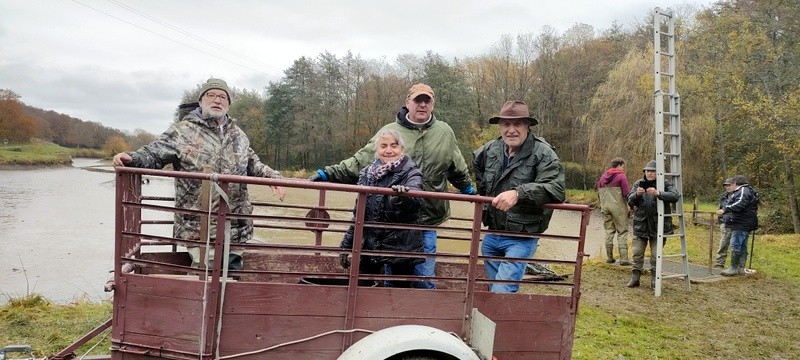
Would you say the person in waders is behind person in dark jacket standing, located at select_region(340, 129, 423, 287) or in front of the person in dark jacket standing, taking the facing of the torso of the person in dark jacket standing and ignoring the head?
behind

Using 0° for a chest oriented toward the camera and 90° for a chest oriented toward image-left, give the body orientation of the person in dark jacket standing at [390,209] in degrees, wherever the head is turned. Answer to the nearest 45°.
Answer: approximately 0°

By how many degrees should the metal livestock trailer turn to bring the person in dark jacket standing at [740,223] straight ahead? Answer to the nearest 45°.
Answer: approximately 135° to its right

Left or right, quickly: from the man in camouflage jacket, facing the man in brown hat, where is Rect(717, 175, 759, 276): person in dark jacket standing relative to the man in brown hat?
left

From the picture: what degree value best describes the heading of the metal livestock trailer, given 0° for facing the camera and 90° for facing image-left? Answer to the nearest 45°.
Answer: approximately 90°

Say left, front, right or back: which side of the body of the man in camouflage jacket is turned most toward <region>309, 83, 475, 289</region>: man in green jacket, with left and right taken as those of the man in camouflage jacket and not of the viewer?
left

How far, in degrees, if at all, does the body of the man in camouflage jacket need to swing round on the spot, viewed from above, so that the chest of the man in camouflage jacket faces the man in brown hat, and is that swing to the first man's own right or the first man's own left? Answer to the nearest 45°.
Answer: approximately 90° to the first man's own left

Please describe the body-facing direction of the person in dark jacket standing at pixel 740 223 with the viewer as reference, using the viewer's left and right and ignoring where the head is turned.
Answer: facing to the left of the viewer
